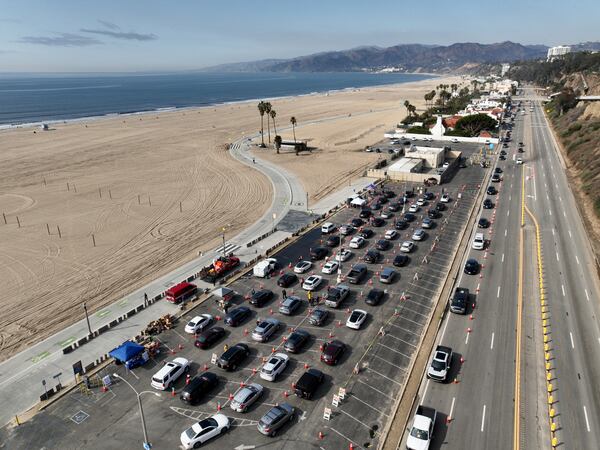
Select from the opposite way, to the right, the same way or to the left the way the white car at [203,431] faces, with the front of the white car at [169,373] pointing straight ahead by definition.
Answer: the same way

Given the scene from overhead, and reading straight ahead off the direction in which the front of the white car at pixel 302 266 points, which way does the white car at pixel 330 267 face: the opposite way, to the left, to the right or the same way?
the same way

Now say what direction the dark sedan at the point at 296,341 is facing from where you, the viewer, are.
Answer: facing away from the viewer and to the right of the viewer

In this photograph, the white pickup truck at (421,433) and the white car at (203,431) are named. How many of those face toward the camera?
1

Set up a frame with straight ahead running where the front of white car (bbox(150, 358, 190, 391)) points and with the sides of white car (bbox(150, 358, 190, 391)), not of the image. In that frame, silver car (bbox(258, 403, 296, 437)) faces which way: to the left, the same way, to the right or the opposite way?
the same way

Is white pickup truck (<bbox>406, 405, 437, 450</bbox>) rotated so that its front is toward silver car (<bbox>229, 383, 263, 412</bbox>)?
no

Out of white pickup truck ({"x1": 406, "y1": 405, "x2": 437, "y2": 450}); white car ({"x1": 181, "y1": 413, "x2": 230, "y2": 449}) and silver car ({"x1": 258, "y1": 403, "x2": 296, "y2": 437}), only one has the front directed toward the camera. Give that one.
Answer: the white pickup truck

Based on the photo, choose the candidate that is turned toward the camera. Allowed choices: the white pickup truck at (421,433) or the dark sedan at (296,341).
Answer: the white pickup truck

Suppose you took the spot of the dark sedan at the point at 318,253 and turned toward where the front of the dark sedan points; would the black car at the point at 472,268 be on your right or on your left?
on your left

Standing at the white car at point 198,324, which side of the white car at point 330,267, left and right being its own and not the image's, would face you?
front

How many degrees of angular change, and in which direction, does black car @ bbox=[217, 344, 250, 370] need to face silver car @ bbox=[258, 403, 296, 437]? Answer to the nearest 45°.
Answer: approximately 135° to its right

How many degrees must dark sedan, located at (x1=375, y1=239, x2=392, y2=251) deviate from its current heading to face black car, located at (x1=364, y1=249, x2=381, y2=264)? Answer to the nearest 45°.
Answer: approximately 45° to its left

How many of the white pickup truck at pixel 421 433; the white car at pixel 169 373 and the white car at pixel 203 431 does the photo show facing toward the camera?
1

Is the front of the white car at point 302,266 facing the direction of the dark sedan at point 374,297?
no
